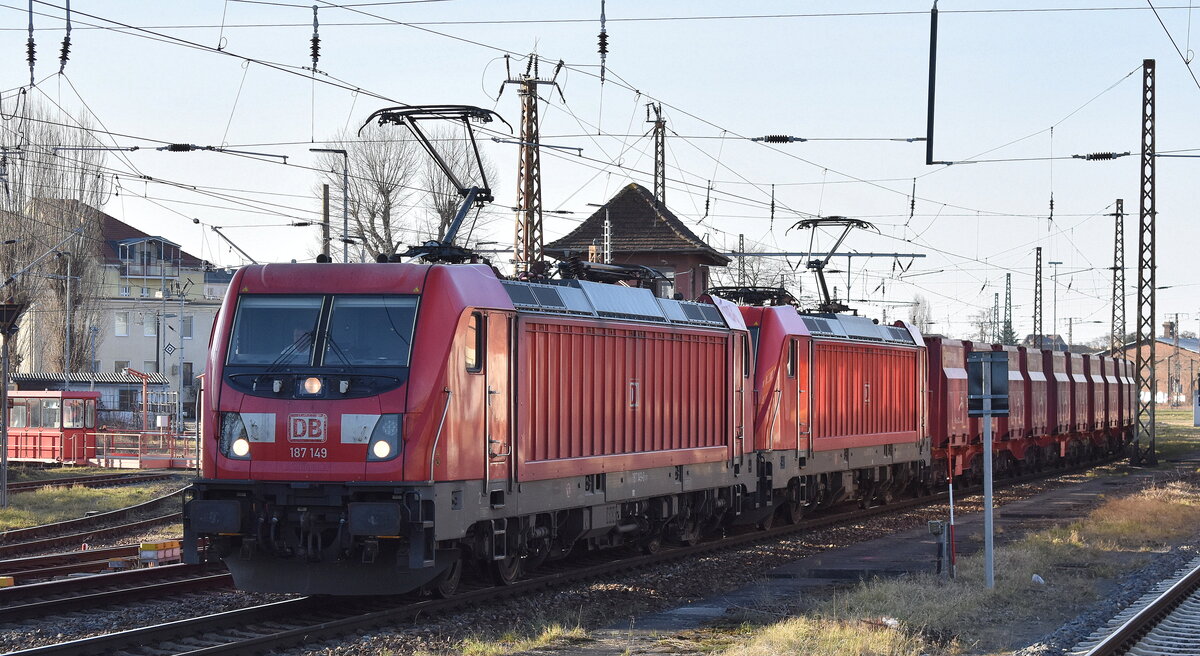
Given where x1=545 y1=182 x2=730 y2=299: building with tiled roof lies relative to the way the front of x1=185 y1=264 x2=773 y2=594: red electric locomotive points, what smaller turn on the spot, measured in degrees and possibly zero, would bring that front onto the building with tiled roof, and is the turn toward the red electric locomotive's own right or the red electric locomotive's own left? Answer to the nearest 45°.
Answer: approximately 135° to the red electric locomotive's own right

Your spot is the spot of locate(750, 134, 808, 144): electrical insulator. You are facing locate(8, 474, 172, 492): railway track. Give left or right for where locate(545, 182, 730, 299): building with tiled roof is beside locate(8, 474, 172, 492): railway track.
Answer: right

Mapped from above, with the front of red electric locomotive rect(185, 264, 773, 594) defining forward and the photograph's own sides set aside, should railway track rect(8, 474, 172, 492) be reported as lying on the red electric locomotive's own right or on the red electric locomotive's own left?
on the red electric locomotive's own right

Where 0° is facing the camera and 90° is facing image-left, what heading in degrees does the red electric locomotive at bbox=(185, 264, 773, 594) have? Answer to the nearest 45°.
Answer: approximately 45°

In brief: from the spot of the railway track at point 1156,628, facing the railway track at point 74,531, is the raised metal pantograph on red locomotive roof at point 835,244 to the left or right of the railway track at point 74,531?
right

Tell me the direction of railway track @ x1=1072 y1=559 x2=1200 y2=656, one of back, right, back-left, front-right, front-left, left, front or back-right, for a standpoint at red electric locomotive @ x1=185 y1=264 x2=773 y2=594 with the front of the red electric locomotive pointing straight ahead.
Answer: front-left

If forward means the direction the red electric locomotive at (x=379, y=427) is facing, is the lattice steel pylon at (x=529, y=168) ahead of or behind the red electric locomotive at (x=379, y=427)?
behind

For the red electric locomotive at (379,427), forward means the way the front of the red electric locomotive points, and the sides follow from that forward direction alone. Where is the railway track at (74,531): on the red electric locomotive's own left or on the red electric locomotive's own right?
on the red electric locomotive's own right

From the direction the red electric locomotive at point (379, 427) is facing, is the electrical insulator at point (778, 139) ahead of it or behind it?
behind
